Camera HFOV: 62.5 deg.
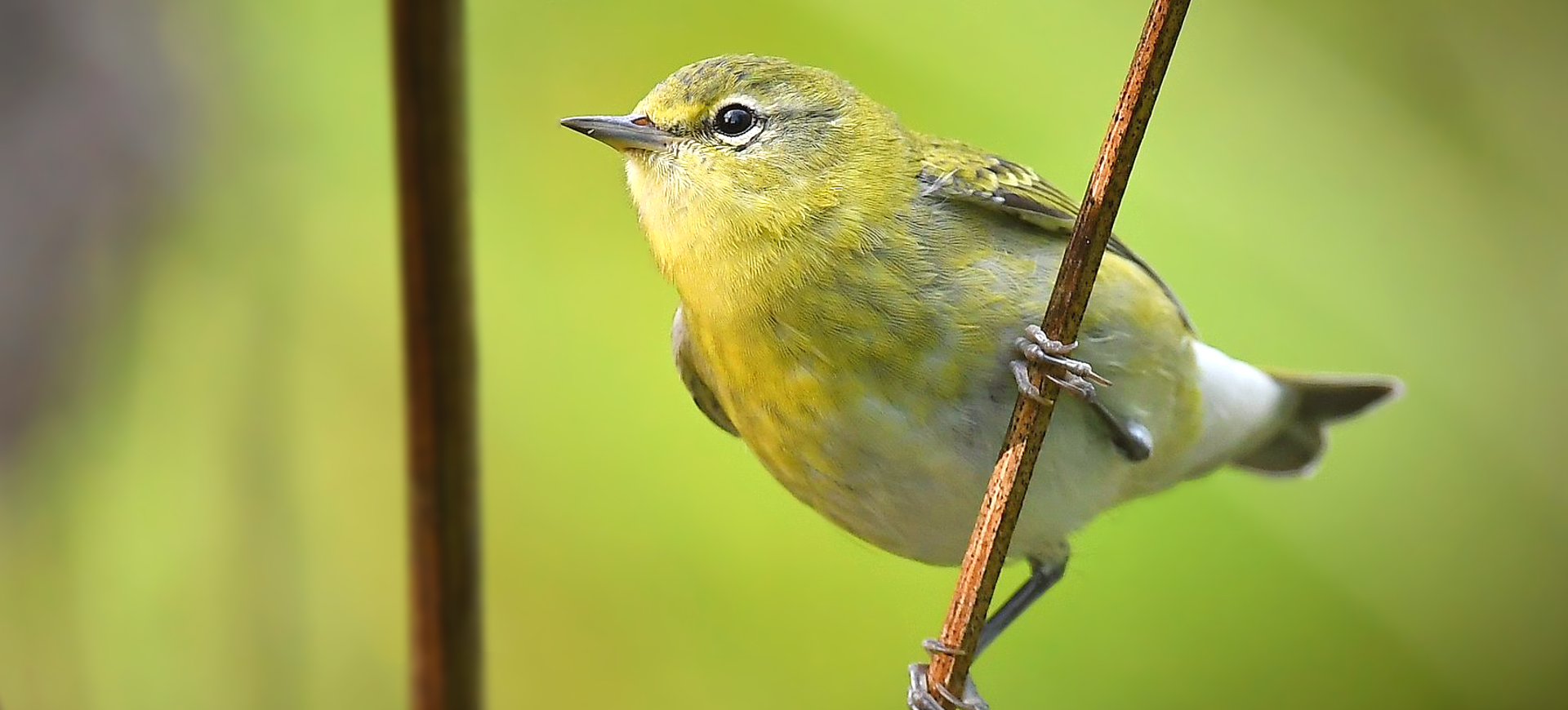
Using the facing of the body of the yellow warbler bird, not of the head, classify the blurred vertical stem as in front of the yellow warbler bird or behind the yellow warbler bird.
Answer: in front

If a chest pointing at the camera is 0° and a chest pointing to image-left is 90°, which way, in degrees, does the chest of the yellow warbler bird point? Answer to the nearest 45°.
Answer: approximately 45°
